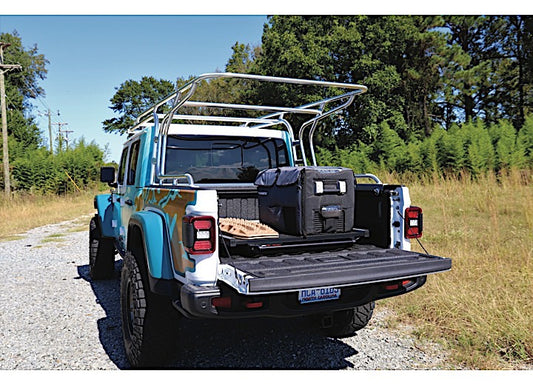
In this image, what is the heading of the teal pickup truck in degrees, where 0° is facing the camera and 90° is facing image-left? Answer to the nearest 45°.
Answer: approximately 135°

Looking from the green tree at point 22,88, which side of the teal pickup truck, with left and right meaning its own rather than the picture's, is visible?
front

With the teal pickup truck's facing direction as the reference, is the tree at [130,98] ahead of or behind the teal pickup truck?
ahead

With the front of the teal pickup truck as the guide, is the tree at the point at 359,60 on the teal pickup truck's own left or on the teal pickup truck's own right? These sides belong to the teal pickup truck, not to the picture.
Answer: on the teal pickup truck's own right
